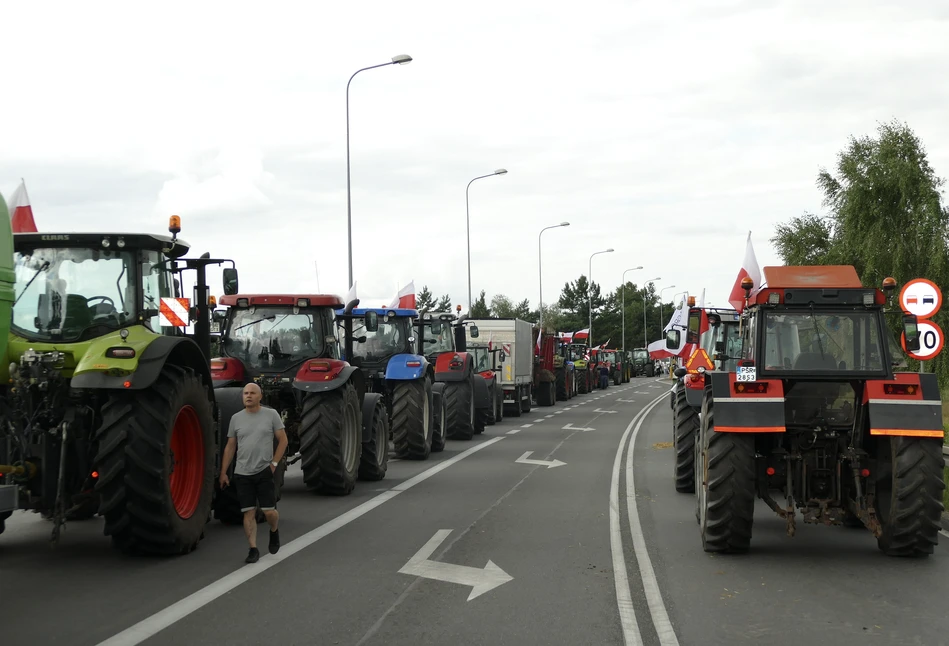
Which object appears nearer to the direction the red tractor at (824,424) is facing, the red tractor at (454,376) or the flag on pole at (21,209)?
the red tractor

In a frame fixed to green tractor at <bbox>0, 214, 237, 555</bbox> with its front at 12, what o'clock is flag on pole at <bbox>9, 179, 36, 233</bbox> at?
The flag on pole is roughly at 10 o'clock from the green tractor.

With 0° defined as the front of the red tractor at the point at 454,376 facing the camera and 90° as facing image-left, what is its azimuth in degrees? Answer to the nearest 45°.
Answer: approximately 180°

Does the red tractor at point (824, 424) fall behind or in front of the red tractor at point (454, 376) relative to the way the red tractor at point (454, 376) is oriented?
behind

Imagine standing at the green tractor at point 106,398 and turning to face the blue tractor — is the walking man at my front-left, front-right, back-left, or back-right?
front-right

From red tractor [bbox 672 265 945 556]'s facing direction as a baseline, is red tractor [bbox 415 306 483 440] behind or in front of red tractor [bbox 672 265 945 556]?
in front

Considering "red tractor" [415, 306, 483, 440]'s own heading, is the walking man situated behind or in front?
behind

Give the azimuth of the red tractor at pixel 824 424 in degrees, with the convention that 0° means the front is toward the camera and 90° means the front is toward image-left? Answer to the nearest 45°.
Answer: approximately 180°

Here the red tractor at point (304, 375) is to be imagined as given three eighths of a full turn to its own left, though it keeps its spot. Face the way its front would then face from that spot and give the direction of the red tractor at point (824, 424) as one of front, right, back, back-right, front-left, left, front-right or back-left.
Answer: back-left

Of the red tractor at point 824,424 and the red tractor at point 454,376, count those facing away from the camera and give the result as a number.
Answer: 2

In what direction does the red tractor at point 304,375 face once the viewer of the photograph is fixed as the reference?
facing away from the viewer and to the right of the viewer
